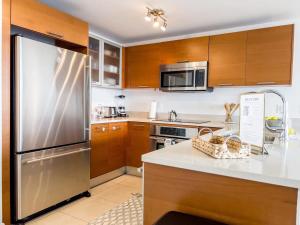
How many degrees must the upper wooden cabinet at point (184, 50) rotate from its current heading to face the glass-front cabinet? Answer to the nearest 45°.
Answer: approximately 45° to its right

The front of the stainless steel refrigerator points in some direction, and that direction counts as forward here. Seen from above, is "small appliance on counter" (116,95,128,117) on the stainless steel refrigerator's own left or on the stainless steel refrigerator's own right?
on the stainless steel refrigerator's own left

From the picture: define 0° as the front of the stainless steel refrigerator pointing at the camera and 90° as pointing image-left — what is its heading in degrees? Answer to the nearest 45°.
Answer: approximately 315°

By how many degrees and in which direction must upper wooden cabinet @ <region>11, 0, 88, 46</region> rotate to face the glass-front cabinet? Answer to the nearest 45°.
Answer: approximately 90° to its left

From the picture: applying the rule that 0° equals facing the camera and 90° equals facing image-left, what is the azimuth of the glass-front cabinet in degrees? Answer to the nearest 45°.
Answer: approximately 315°

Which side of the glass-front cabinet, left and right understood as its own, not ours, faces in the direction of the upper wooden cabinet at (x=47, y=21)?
right

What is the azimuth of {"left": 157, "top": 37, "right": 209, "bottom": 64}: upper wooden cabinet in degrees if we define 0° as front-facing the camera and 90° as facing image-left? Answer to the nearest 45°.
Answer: approximately 45°

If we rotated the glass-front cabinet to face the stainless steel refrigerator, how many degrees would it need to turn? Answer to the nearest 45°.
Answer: approximately 90° to its right
